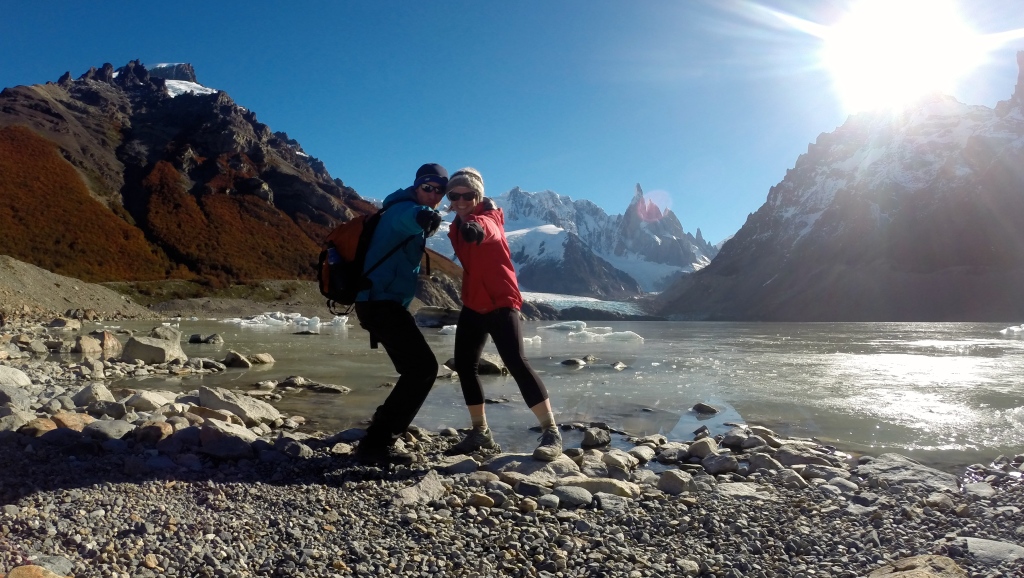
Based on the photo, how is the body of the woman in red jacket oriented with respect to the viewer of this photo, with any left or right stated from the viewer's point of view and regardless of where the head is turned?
facing the viewer and to the left of the viewer

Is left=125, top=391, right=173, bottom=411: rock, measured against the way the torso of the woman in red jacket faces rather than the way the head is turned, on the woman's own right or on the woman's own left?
on the woman's own right

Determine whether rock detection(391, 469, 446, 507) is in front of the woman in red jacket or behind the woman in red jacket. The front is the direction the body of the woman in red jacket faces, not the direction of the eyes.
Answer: in front

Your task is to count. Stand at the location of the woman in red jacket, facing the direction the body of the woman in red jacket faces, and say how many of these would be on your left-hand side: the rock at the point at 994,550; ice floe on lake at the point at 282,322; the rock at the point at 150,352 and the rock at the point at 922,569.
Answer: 2

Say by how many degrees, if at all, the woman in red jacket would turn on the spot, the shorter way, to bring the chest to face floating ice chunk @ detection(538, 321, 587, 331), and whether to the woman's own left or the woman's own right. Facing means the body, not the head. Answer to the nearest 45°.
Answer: approximately 135° to the woman's own right

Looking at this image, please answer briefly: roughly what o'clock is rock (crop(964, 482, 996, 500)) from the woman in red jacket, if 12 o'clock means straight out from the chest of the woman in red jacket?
The rock is roughly at 8 o'clock from the woman in red jacket.

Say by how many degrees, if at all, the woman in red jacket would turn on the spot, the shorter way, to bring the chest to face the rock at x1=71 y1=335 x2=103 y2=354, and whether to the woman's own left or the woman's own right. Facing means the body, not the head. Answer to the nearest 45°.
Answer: approximately 90° to the woman's own right

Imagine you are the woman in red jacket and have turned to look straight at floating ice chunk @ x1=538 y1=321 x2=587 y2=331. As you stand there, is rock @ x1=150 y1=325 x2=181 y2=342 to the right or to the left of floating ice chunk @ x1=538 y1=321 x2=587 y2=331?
left

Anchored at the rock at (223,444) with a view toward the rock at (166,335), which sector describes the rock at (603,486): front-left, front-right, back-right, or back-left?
back-right
